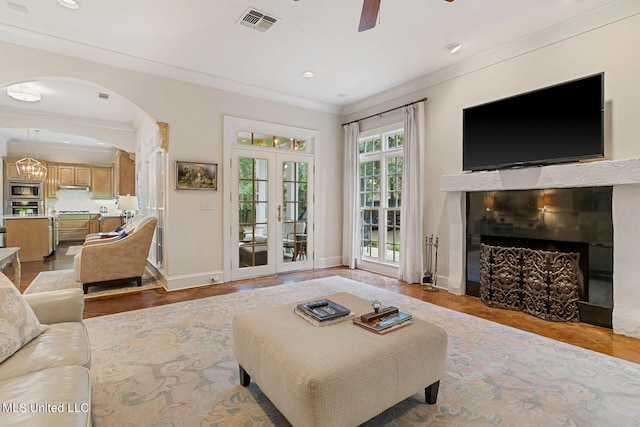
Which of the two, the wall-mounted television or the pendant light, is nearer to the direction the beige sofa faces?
the wall-mounted television

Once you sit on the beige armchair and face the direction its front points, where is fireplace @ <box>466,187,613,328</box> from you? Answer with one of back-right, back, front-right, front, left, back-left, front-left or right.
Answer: back-left

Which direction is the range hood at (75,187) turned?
toward the camera

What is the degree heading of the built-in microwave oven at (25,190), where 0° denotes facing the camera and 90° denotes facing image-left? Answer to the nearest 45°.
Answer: approximately 0°

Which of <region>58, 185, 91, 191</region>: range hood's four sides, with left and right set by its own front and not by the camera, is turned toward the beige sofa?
front

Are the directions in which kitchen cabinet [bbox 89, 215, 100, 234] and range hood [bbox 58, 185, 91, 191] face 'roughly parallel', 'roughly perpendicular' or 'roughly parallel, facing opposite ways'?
roughly parallel

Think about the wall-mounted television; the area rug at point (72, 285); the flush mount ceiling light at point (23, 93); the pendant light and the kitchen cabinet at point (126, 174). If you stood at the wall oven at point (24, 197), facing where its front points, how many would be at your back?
0

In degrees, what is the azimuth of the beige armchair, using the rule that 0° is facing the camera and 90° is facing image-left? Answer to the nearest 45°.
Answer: approximately 90°

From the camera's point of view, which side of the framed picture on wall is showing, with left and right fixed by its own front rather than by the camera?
front

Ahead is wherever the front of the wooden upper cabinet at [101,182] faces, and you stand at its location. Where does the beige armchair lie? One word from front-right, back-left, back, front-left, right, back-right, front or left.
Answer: front

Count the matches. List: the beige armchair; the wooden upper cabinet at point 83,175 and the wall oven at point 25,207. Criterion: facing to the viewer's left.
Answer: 1

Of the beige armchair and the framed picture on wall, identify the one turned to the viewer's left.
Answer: the beige armchair

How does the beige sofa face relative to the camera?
to the viewer's right

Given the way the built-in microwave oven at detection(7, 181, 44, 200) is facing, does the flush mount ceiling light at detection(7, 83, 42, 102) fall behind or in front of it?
in front

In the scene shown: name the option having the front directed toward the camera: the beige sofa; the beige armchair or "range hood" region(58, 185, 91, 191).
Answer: the range hood

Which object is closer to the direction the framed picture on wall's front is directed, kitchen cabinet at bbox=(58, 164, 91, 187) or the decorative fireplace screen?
the decorative fireplace screen

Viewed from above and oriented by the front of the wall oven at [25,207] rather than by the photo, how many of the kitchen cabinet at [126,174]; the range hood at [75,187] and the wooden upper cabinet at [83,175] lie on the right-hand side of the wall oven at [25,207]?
0

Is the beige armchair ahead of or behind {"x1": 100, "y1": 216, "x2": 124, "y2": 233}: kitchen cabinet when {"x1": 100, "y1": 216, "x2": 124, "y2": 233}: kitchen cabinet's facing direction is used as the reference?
ahead

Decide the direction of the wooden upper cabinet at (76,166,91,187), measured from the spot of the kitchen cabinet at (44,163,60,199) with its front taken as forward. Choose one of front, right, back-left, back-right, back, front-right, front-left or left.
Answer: left

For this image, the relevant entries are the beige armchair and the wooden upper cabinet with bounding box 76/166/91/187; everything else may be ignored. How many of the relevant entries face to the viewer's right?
0

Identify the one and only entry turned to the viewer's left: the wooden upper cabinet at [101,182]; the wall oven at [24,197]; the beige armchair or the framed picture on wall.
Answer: the beige armchair
